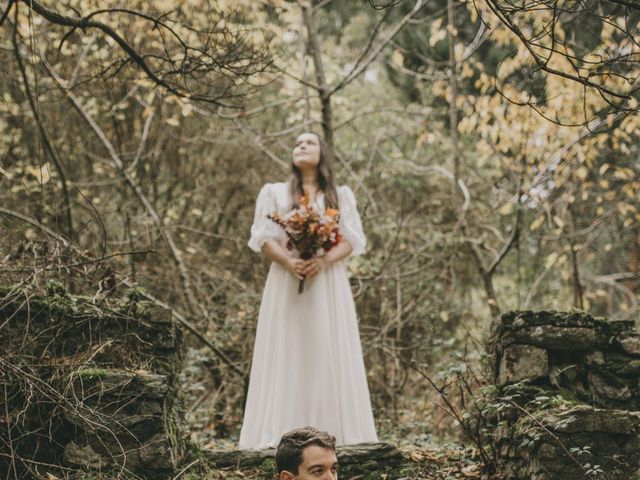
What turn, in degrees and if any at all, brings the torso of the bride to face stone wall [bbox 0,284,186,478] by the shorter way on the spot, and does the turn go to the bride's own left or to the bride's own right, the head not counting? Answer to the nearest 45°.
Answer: approximately 45° to the bride's own right

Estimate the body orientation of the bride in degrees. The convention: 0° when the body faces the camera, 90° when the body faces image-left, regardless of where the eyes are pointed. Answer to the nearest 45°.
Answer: approximately 0°

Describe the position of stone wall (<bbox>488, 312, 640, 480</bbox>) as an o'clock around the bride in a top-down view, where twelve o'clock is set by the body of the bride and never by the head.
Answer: The stone wall is roughly at 10 o'clock from the bride.
